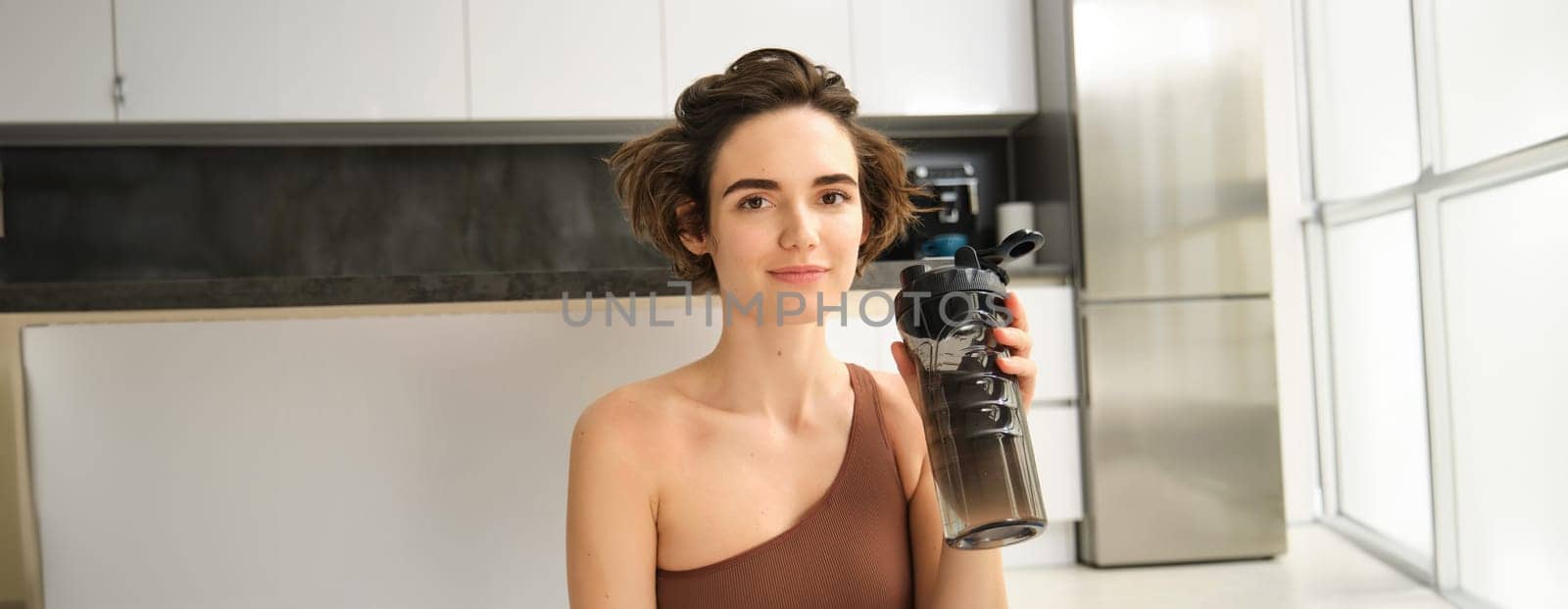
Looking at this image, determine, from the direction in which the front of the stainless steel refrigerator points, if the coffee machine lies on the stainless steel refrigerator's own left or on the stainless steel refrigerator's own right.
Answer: on the stainless steel refrigerator's own right

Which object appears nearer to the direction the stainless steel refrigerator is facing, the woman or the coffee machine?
the woman

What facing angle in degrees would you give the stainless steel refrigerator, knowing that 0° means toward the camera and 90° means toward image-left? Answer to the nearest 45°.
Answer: approximately 0°

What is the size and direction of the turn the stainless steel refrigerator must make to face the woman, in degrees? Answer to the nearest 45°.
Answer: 0° — it already faces them
